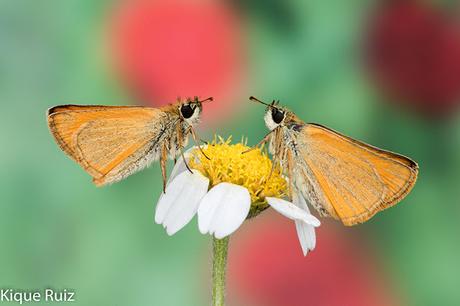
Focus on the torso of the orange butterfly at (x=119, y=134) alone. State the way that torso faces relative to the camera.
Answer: to the viewer's right

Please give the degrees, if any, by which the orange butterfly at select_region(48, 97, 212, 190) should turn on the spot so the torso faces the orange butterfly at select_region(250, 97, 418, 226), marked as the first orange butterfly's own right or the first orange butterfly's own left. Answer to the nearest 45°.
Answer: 0° — it already faces it

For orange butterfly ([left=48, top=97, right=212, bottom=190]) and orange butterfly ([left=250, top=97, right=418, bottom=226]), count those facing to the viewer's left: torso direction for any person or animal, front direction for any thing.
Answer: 1

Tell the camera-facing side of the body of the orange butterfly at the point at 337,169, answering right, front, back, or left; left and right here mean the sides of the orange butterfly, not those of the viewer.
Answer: left
